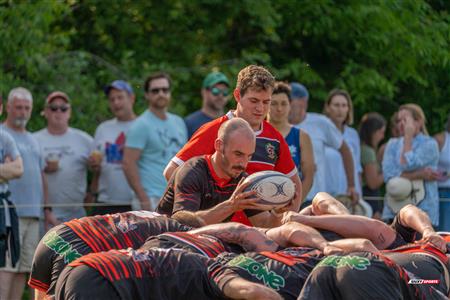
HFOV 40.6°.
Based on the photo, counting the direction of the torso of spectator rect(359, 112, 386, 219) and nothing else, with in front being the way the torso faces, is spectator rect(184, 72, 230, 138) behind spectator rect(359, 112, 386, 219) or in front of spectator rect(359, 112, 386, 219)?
behind

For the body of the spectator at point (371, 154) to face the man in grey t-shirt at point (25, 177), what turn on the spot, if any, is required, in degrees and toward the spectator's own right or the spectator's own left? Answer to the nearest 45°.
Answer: approximately 135° to the spectator's own right

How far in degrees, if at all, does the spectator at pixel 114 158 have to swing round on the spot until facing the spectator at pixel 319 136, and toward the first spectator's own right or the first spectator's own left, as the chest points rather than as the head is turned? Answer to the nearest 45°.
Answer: approximately 135° to the first spectator's own left

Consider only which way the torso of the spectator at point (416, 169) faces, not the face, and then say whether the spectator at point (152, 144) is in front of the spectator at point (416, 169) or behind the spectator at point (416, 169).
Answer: in front

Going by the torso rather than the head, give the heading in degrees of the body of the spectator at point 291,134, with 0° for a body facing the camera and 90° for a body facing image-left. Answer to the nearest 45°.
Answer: approximately 0°

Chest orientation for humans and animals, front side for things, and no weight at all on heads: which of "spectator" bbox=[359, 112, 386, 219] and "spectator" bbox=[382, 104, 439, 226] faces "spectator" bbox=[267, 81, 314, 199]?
"spectator" bbox=[382, 104, 439, 226]

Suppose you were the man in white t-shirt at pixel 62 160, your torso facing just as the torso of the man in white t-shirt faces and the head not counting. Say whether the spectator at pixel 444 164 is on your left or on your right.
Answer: on your left

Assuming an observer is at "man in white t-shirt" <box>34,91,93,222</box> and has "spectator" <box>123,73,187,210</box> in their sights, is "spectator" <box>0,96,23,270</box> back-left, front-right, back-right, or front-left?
back-right
